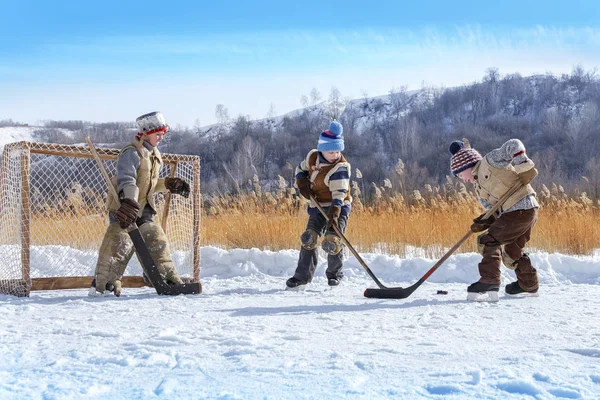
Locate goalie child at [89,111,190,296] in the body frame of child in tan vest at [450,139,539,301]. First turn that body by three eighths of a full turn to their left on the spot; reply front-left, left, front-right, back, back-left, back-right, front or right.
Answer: back-right

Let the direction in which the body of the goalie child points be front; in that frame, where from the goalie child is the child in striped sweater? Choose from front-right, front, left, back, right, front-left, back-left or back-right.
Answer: front-left

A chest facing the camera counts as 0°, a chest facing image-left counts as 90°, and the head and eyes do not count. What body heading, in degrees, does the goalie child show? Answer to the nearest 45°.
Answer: approximately 315°

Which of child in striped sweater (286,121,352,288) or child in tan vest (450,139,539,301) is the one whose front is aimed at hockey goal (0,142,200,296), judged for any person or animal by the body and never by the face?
the child in tan vest

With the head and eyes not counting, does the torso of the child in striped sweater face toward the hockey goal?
no

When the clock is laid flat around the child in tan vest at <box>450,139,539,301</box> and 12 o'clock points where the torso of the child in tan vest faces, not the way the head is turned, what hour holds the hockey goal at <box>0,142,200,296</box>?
The hockey goal is roughly at 12 o'clock from the child in tan vest.

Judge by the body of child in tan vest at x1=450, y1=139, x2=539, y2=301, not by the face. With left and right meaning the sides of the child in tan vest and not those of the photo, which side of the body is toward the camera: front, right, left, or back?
left

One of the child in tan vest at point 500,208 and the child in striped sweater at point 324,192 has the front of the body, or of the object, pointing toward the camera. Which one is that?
the child in striped sweater

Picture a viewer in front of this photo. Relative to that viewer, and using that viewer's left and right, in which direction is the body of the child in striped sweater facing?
facing the viewer

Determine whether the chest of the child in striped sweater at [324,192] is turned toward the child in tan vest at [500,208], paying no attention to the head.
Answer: no

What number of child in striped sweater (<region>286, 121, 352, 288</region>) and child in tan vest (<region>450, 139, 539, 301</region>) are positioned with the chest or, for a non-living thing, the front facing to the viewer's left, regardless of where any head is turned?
1

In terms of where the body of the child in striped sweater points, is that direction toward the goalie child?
no

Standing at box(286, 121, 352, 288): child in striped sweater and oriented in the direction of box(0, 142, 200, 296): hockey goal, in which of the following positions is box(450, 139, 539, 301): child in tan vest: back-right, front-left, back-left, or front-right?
back-left
